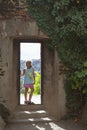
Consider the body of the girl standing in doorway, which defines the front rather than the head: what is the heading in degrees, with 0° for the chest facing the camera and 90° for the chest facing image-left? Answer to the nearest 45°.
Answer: approximately 0°
